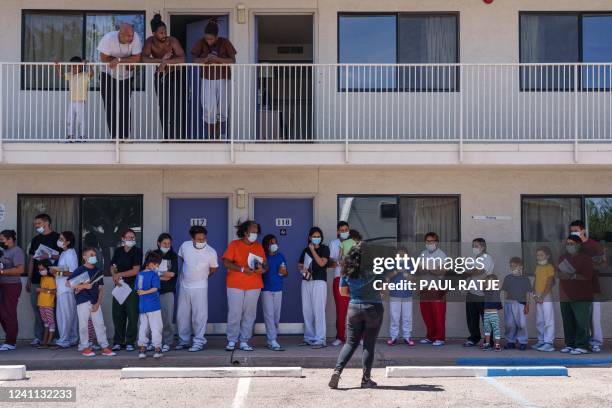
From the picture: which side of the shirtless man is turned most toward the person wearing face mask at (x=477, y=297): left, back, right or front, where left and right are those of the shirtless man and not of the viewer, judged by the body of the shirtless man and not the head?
left

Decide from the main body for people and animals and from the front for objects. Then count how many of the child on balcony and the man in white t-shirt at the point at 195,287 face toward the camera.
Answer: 2

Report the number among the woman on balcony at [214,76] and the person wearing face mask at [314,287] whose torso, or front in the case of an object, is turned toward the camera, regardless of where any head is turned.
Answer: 2

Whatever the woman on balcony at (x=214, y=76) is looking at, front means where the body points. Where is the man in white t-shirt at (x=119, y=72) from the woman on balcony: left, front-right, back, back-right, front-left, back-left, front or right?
right

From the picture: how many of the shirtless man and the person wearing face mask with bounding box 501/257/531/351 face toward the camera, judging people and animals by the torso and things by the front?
2

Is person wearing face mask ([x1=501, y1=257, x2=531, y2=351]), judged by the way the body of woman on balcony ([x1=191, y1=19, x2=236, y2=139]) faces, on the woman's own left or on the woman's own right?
on the woman's own left

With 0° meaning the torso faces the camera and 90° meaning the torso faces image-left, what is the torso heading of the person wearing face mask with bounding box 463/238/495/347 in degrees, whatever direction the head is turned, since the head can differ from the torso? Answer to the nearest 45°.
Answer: approximately 45°

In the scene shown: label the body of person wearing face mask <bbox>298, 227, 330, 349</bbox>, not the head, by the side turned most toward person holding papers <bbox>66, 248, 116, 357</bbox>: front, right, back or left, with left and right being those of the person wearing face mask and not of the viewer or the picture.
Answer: right

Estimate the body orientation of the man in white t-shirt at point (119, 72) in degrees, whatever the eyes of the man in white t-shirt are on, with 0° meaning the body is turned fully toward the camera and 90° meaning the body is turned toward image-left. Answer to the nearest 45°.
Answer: approximately 0°

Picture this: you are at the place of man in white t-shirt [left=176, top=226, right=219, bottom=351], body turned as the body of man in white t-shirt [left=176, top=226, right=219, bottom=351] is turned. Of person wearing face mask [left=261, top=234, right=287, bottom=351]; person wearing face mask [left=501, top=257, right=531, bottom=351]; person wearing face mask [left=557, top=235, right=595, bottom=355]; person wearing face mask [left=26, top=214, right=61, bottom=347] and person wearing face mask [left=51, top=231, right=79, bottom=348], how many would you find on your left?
3
